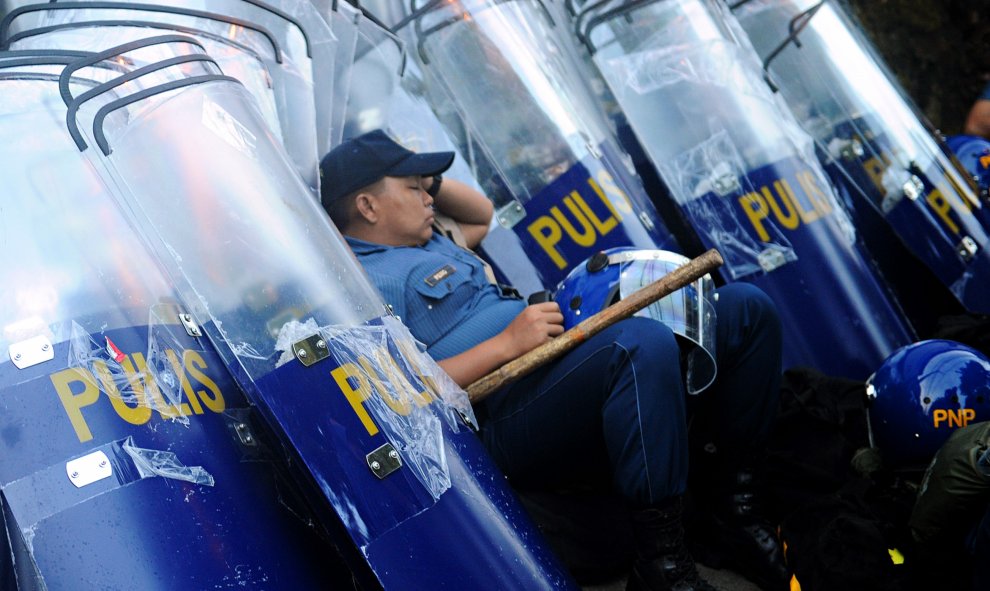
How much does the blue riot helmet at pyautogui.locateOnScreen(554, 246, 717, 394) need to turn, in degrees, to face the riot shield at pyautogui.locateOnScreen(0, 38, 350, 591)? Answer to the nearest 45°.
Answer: approximately 135° to its right

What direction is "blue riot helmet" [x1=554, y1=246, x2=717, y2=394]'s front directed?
to the viewer's right

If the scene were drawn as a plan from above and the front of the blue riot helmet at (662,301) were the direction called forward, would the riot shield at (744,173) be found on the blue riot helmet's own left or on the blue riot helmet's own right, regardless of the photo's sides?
on the blue riot helmet's own left

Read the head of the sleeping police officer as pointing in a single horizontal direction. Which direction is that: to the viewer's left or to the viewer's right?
to the viewer's right

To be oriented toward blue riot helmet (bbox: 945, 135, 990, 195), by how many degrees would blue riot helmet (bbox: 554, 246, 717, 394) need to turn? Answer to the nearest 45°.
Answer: approximately 45° to its left

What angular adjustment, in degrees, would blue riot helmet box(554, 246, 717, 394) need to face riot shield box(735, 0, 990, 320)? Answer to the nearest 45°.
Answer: approximately 45° to its left
